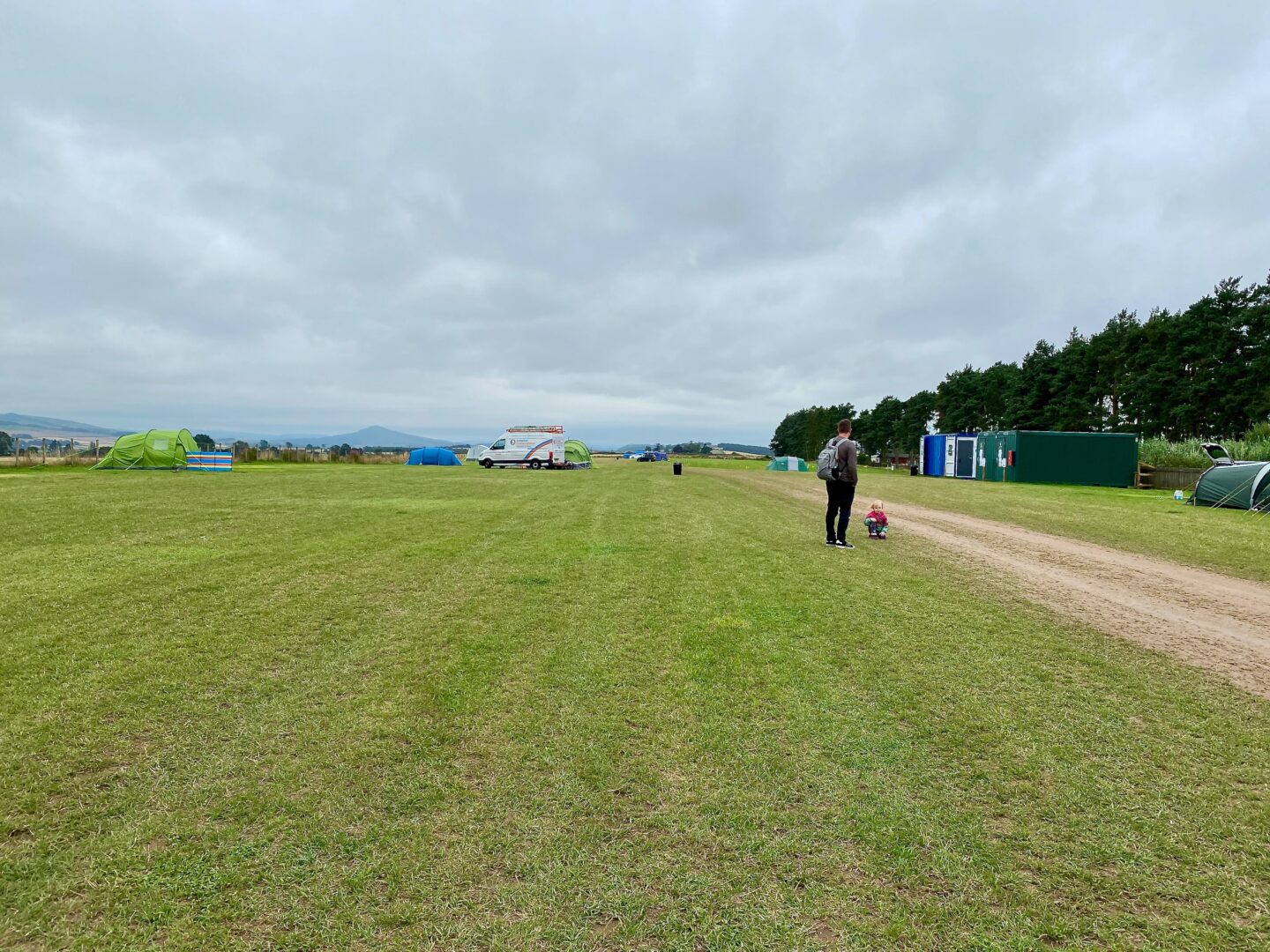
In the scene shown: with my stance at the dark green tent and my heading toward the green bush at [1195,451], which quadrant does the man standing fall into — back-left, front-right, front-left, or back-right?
back-left

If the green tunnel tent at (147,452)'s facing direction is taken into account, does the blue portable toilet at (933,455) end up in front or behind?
in front

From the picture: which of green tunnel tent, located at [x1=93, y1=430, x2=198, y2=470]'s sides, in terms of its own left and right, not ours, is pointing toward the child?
right

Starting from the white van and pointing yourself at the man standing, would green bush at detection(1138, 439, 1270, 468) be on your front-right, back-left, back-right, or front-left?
front-left

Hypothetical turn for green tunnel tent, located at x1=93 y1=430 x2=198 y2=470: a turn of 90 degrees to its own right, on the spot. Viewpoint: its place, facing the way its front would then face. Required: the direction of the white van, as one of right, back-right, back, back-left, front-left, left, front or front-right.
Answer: left

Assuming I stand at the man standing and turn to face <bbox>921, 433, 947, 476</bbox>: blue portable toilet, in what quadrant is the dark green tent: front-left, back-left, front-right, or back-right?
front-right

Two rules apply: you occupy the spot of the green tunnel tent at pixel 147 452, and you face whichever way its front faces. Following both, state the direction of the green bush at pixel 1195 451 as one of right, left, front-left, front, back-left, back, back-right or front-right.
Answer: front-right

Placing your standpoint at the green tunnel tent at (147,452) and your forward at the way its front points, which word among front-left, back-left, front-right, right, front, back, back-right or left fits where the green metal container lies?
front-right

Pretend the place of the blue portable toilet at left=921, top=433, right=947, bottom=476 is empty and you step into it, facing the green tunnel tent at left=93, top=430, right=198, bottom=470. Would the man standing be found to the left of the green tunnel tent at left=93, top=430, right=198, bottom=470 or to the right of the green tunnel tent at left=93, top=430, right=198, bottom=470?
left

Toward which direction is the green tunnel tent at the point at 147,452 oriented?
to the viewer's right
